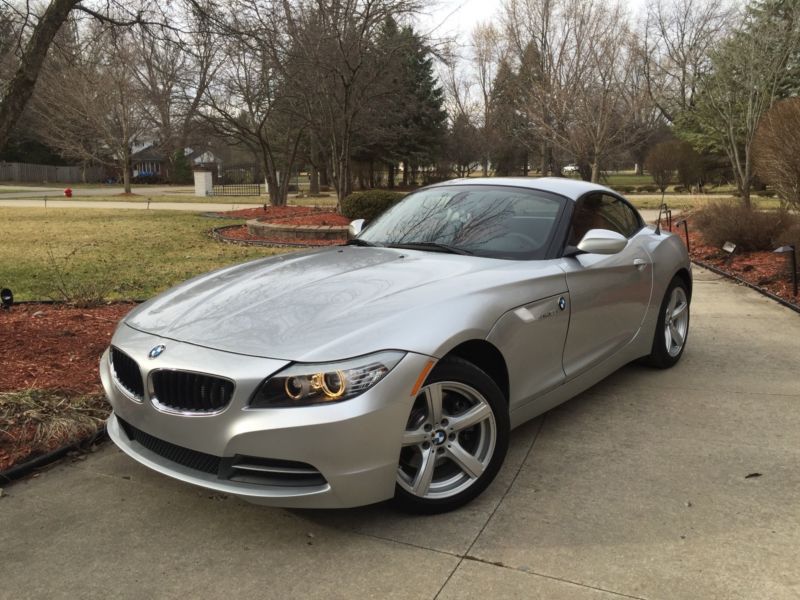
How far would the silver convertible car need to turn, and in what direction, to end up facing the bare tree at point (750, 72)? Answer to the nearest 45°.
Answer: approximately 180°

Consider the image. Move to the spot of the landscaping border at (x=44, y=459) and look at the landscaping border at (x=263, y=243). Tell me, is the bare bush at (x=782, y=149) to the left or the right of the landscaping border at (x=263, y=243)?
right

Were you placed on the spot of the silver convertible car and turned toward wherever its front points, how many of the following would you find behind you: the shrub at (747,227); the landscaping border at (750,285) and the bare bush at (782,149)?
3

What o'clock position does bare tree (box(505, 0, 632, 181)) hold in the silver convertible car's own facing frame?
The bare tree is roughly at 5 o'clock from the silver convertible car.

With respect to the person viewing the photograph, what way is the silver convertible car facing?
facing the viewer and to the left of the viewer

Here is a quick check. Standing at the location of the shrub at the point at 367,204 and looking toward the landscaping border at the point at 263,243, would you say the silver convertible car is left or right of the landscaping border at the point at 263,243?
left

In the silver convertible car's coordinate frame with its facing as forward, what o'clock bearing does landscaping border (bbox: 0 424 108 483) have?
The landscaping border is roughly at 2 o'clock from the silver convertible car.

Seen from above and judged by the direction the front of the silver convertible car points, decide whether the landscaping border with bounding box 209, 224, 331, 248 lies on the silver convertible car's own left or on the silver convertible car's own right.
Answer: on the silver convertible car's own right

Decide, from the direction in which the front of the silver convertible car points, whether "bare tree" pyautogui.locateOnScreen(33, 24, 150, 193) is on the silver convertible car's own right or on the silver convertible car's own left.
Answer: on the silver convertible car's own right

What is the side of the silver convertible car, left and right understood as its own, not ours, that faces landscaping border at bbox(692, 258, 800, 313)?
back

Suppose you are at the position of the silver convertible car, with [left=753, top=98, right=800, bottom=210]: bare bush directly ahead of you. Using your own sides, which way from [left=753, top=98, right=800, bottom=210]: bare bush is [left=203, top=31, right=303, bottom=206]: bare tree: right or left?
left

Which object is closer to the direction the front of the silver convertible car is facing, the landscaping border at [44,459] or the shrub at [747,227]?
the landscaping border
